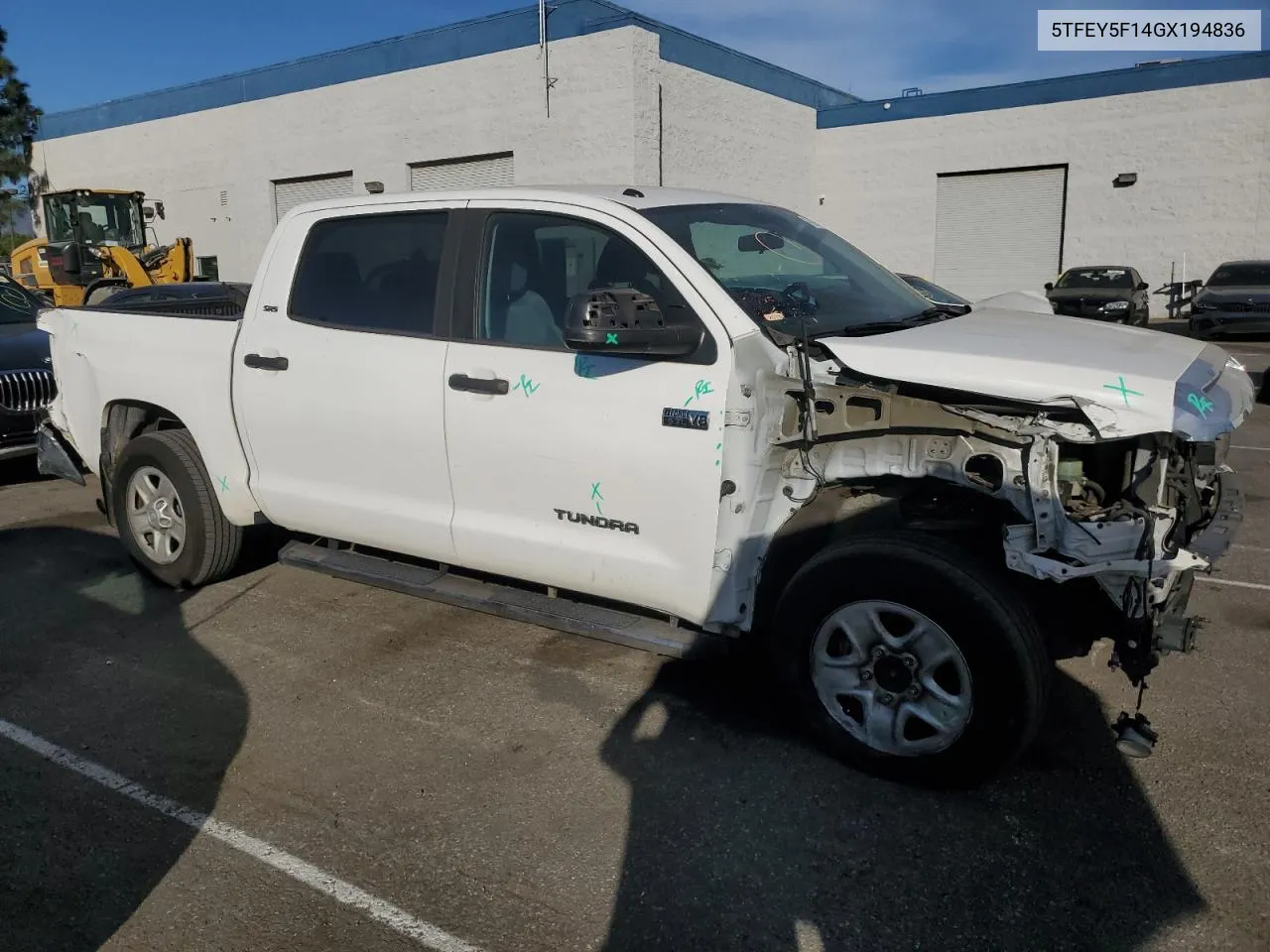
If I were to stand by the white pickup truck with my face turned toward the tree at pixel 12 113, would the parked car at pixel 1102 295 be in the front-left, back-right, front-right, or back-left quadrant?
front-right

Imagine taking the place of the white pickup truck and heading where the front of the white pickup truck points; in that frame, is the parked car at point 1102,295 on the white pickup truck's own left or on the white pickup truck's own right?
on the white pickup truck's own left

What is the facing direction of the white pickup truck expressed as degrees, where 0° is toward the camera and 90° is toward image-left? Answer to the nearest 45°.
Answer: approximately 315°

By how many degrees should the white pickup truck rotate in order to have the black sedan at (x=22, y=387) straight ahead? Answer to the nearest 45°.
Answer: approximately 180°

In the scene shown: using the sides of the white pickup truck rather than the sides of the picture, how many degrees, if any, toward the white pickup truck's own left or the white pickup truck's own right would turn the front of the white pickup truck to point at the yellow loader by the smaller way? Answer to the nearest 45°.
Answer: approximately 180°

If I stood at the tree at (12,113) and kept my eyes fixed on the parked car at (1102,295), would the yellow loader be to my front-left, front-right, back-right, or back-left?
front-right

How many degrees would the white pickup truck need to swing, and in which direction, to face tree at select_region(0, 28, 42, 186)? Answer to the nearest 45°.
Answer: approximately 180°

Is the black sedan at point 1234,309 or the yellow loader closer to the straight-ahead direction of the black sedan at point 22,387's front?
the black sedan

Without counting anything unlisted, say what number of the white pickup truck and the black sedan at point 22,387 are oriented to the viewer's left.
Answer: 0

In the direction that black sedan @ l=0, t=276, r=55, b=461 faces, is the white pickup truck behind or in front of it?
in front
